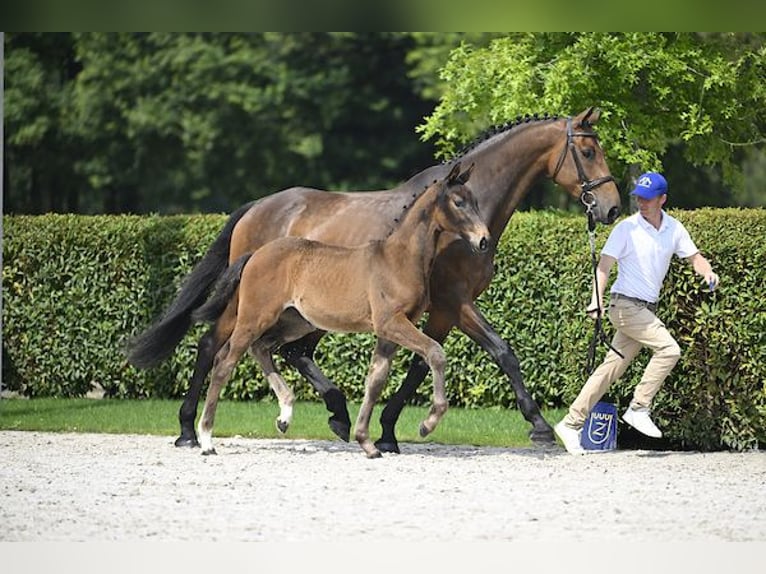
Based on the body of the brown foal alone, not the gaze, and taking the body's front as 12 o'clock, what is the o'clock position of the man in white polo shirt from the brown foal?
The man in white polo shirt is roughly at 12 o'clock from the brown foal.

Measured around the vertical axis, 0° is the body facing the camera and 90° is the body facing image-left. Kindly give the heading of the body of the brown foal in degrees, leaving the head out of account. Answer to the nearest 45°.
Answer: approximately 270°

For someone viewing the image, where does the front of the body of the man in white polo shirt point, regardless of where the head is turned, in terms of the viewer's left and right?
facing the viewer and to the right of the viewer

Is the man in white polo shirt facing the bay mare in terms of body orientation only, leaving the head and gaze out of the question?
no

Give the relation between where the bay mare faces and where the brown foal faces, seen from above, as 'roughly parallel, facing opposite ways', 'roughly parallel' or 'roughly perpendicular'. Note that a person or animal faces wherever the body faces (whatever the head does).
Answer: roughly parallel

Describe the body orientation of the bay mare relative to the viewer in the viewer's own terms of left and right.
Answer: facing to the right of the viewer

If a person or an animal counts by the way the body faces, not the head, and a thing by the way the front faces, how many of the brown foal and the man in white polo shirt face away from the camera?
0

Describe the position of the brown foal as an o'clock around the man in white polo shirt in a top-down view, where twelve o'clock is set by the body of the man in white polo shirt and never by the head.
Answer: The brown foal is roughly at 4 o'clock from the man in white polo shirt.

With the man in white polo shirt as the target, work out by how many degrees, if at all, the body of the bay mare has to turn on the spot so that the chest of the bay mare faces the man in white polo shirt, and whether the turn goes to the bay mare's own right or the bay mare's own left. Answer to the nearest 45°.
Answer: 0° — it already faces them
